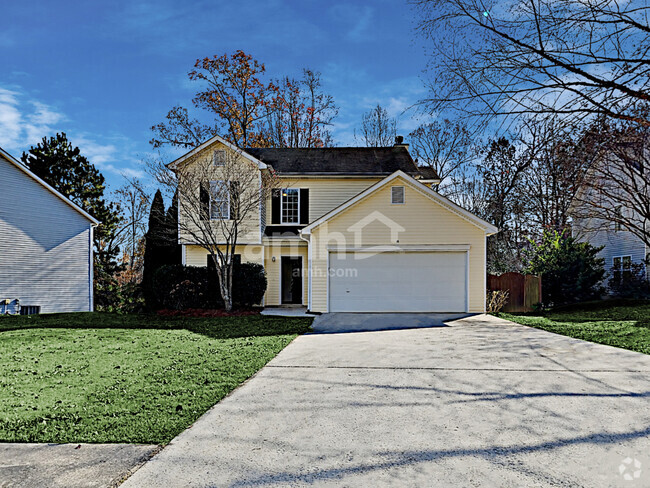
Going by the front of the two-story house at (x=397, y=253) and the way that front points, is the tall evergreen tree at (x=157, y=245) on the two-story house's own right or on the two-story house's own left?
on the two-story house's own right

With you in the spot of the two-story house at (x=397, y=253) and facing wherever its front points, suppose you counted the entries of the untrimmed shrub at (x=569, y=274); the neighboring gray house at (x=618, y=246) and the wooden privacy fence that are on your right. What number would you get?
0

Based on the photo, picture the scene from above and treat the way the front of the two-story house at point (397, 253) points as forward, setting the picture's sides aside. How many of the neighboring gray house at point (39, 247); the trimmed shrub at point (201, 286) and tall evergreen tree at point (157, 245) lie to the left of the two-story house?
0

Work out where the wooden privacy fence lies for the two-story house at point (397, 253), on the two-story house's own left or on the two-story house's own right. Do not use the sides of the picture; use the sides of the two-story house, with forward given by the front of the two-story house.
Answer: on the two-story house's own left

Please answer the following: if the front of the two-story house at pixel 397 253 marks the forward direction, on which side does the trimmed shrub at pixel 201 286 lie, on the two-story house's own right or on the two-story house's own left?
on the two-story house's own right

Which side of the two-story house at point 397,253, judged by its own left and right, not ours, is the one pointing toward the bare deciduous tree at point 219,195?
right

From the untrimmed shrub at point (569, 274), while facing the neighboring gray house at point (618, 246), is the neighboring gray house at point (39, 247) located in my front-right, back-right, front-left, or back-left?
back-left

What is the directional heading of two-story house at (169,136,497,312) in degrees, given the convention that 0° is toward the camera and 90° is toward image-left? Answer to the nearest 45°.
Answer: approximately 0°

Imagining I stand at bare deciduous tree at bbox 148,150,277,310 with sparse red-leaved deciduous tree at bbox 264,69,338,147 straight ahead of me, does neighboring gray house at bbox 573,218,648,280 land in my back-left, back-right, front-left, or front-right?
front-right

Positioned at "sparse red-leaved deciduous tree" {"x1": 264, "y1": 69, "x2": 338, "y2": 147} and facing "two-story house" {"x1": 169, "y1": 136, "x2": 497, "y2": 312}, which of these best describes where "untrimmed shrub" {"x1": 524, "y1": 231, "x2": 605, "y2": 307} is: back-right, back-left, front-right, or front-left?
front-left

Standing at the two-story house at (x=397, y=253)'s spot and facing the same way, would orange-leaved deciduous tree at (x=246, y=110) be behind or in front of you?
behind

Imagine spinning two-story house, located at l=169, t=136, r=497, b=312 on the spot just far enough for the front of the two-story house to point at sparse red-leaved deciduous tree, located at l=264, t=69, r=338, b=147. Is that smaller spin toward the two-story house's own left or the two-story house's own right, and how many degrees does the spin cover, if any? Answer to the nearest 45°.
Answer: approximately 180°
